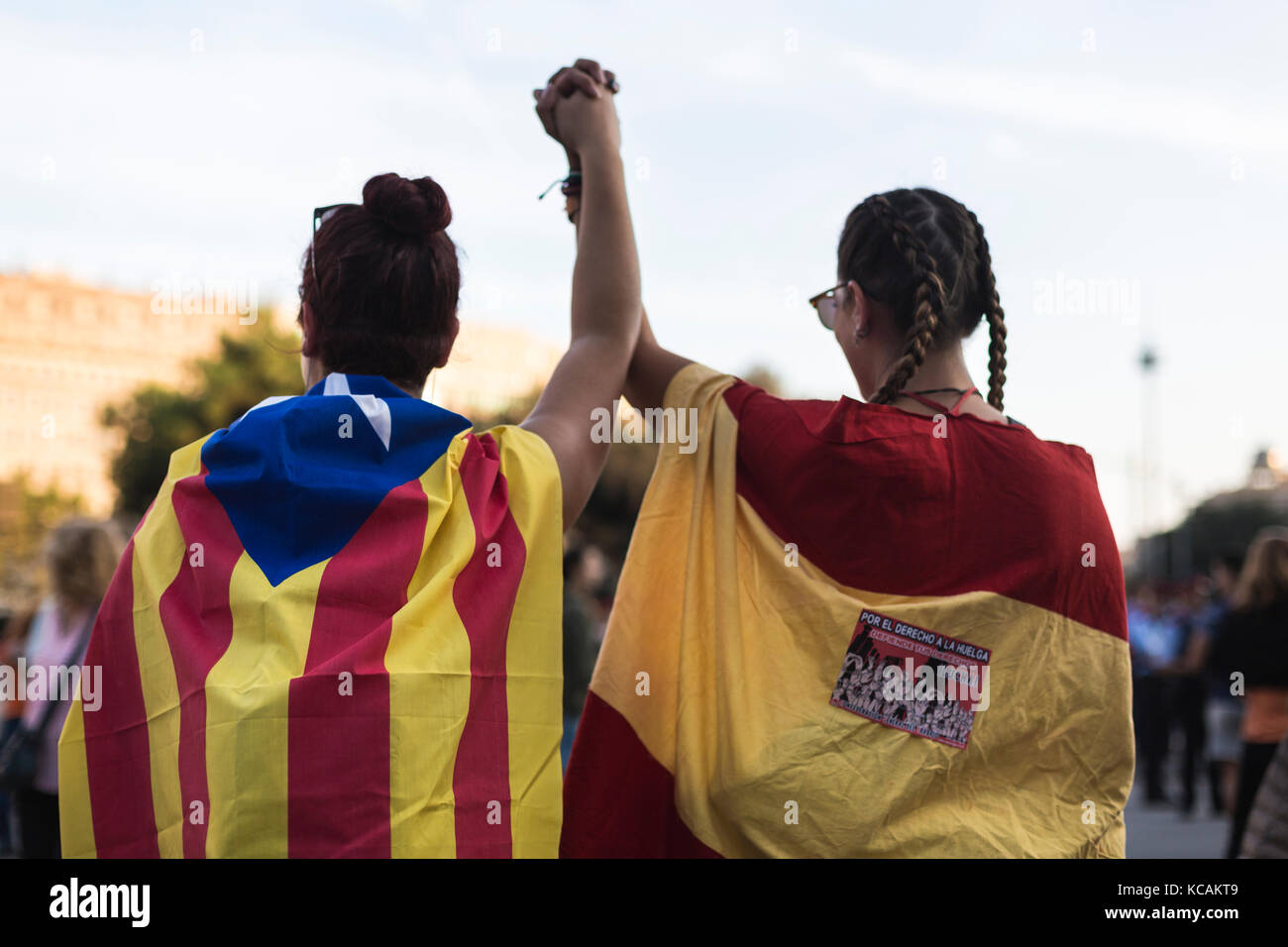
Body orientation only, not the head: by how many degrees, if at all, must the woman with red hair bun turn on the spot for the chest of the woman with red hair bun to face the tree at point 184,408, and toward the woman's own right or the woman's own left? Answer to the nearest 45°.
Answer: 0° — they already face it

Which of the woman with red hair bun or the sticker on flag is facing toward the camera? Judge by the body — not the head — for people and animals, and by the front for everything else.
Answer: the sticker on flag

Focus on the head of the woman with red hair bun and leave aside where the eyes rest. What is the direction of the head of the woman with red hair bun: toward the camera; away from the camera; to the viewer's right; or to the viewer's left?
away from the camera

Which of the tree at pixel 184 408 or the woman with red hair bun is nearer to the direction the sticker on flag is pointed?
the woman with red hair bun

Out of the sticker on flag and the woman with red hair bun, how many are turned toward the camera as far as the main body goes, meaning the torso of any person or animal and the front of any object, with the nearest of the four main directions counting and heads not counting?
1

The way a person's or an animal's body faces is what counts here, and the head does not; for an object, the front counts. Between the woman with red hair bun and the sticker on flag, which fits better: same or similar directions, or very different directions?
very different directions

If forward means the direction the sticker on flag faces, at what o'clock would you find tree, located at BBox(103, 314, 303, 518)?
The tree is roughly at 5 o'clock from the sticker on flag.

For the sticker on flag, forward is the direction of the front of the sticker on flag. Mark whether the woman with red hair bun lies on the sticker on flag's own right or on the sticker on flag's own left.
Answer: on the sticker on flag's own right

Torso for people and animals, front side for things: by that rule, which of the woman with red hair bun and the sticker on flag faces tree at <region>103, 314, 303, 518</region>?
the woman with red hair bun

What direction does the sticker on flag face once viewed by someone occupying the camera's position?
facing the viewer

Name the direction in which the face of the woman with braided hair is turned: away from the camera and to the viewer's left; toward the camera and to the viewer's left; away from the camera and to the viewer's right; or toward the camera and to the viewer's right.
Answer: away from the camera and to the viewer's left

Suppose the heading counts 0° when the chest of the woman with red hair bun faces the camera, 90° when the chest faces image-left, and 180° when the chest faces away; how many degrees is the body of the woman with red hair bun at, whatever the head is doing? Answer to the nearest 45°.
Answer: approximately 180°

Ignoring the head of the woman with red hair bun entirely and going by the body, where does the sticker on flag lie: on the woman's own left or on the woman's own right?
on the woman's own right

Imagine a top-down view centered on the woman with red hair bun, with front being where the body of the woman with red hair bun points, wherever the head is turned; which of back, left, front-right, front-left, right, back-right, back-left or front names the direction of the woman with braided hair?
right
